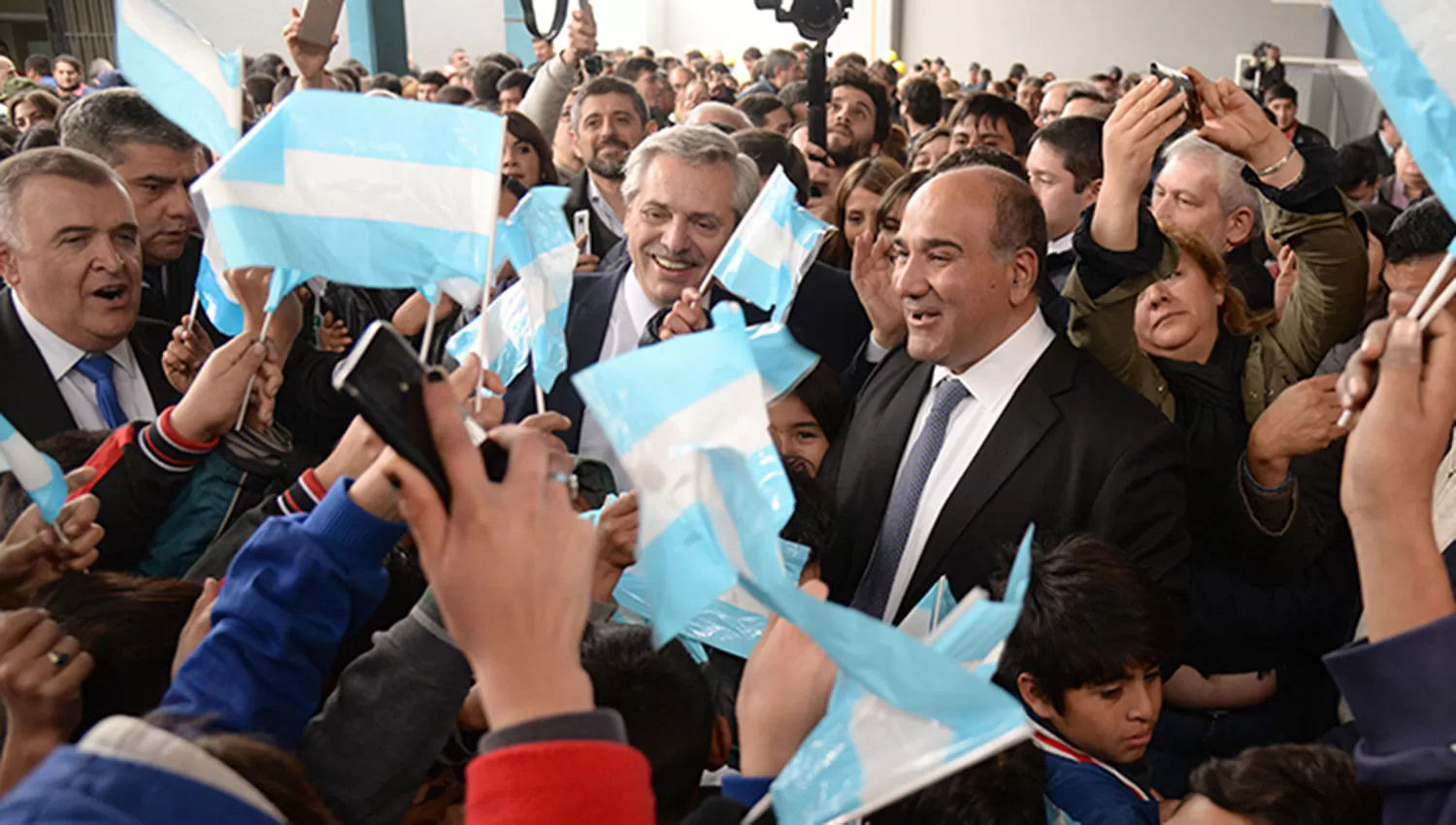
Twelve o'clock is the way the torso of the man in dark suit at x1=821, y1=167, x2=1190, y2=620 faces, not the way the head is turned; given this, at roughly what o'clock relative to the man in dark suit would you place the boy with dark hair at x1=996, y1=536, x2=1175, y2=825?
The boy with dark hair is roughly at 10 o'clock from the man in dark suit.

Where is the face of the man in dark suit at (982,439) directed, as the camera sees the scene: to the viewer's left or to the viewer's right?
to the viewer's left

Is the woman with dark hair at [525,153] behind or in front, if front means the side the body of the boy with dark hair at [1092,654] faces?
behind

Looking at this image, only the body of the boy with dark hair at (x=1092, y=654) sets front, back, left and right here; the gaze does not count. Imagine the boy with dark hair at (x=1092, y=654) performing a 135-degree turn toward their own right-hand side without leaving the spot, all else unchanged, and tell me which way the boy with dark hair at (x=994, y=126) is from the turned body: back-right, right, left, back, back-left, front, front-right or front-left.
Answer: right

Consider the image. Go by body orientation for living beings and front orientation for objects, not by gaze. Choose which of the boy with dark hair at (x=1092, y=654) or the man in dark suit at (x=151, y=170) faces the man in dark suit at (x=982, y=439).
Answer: the man in dark suit at (x=151, y=170)

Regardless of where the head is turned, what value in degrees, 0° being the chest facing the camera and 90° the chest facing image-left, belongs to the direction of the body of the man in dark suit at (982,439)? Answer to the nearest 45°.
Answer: approximately 45°
